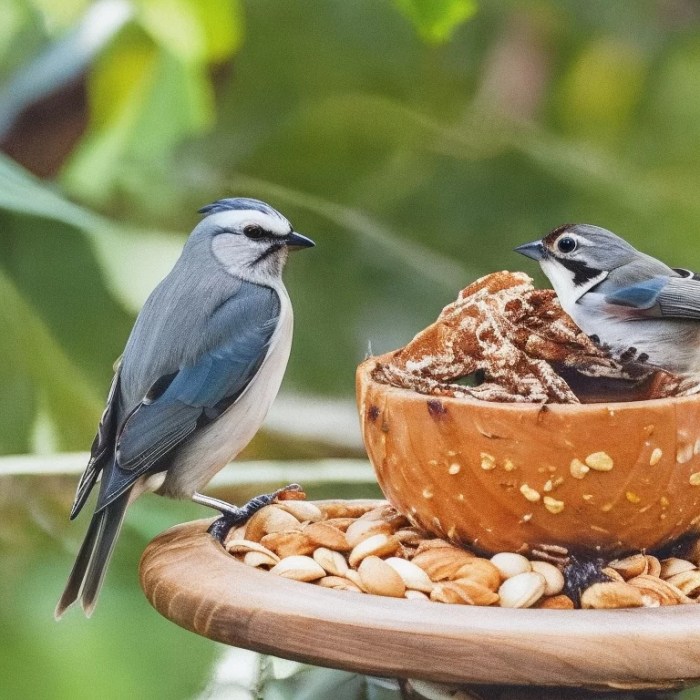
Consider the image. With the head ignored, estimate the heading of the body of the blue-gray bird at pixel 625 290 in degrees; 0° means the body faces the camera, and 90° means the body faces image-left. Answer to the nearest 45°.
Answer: approximately 90°

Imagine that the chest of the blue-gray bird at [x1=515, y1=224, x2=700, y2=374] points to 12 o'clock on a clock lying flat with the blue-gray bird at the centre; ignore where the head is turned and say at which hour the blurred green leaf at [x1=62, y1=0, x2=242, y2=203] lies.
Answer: The blurred green leaf is roughly at 1 o'clock from the blue-gray bird.

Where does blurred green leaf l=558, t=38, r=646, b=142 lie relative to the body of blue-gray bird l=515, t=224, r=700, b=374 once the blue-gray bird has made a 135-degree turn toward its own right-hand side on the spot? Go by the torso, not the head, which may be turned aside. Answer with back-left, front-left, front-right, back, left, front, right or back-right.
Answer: front-left
